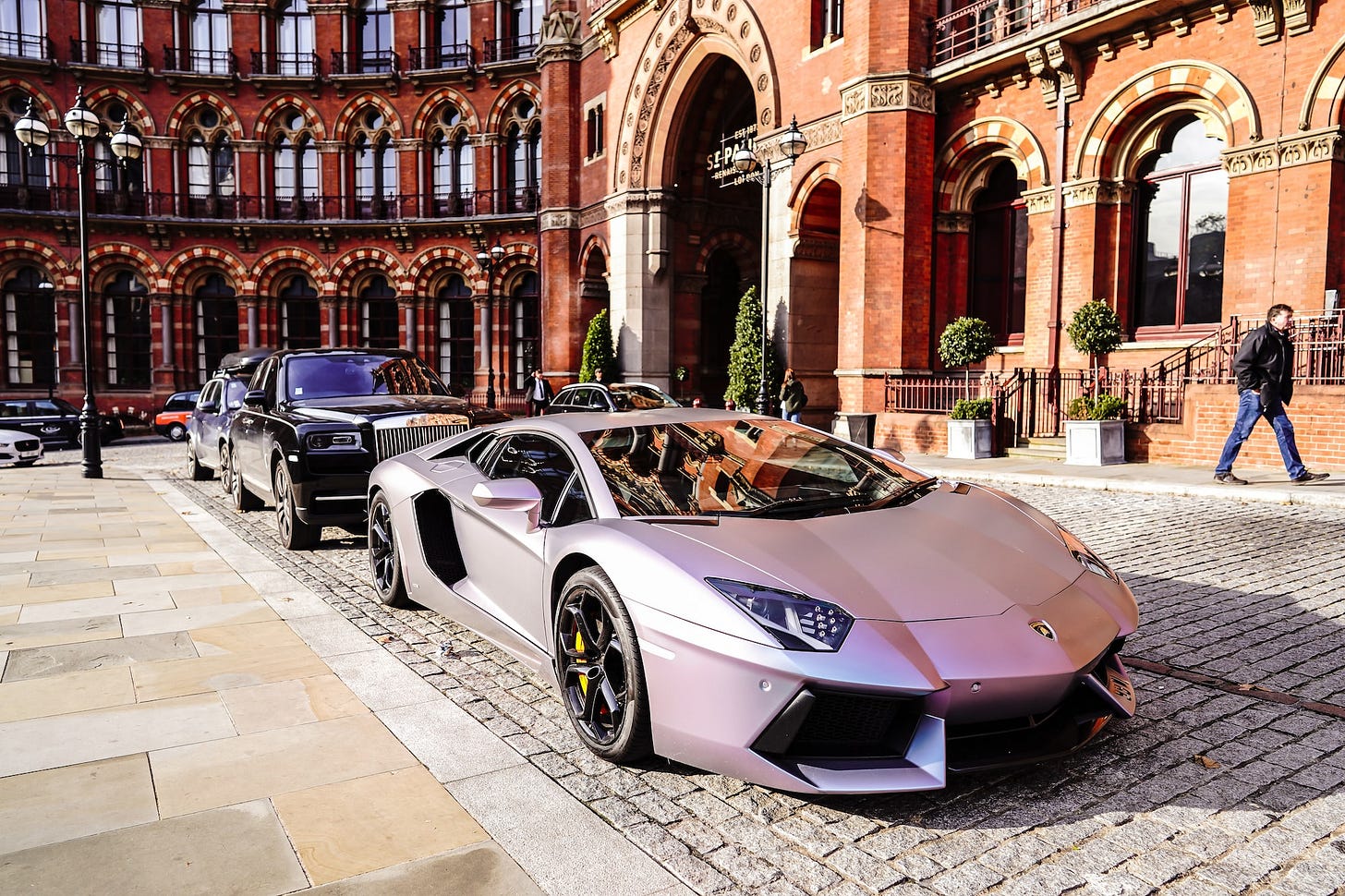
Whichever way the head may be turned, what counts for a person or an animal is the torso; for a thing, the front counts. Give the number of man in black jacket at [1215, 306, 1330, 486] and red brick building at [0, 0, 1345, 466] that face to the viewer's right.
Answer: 1

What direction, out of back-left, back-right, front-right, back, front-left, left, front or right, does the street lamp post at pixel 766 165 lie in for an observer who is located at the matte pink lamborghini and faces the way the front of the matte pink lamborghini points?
back-left

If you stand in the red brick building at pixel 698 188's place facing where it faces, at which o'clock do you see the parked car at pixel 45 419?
The parked car is roughly at 1 o'clock from the red brick building.

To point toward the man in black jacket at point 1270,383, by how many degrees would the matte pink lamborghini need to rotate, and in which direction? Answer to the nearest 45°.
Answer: approximately 90° to its left

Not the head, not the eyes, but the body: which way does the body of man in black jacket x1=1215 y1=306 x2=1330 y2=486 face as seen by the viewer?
to the viewer's right

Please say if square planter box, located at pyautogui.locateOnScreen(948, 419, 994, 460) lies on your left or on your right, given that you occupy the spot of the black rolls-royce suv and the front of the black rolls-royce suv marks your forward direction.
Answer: on your left

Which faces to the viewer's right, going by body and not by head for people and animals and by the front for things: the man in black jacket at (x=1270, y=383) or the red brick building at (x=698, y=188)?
the man in black jacket

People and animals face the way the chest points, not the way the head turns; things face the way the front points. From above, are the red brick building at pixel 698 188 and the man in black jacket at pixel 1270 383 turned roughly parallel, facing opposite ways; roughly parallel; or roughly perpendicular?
roughly perpendicular

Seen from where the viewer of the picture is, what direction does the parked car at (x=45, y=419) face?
facing to the right of the viewer
